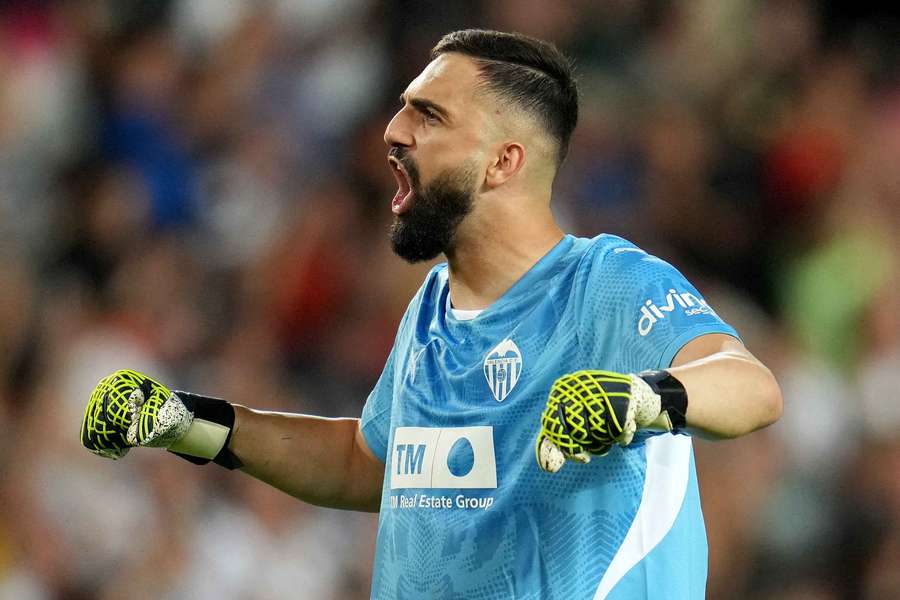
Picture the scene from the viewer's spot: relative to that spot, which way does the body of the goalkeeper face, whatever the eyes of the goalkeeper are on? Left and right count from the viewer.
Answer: facing the viewer and to the left of the viewer

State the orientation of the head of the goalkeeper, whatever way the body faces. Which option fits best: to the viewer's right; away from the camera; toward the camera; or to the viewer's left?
to the viewer's left
